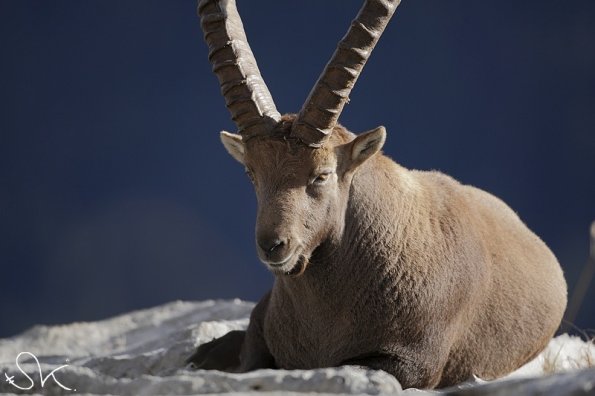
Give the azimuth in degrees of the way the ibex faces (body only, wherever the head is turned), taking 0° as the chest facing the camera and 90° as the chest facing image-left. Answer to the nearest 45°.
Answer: approximately 45°
